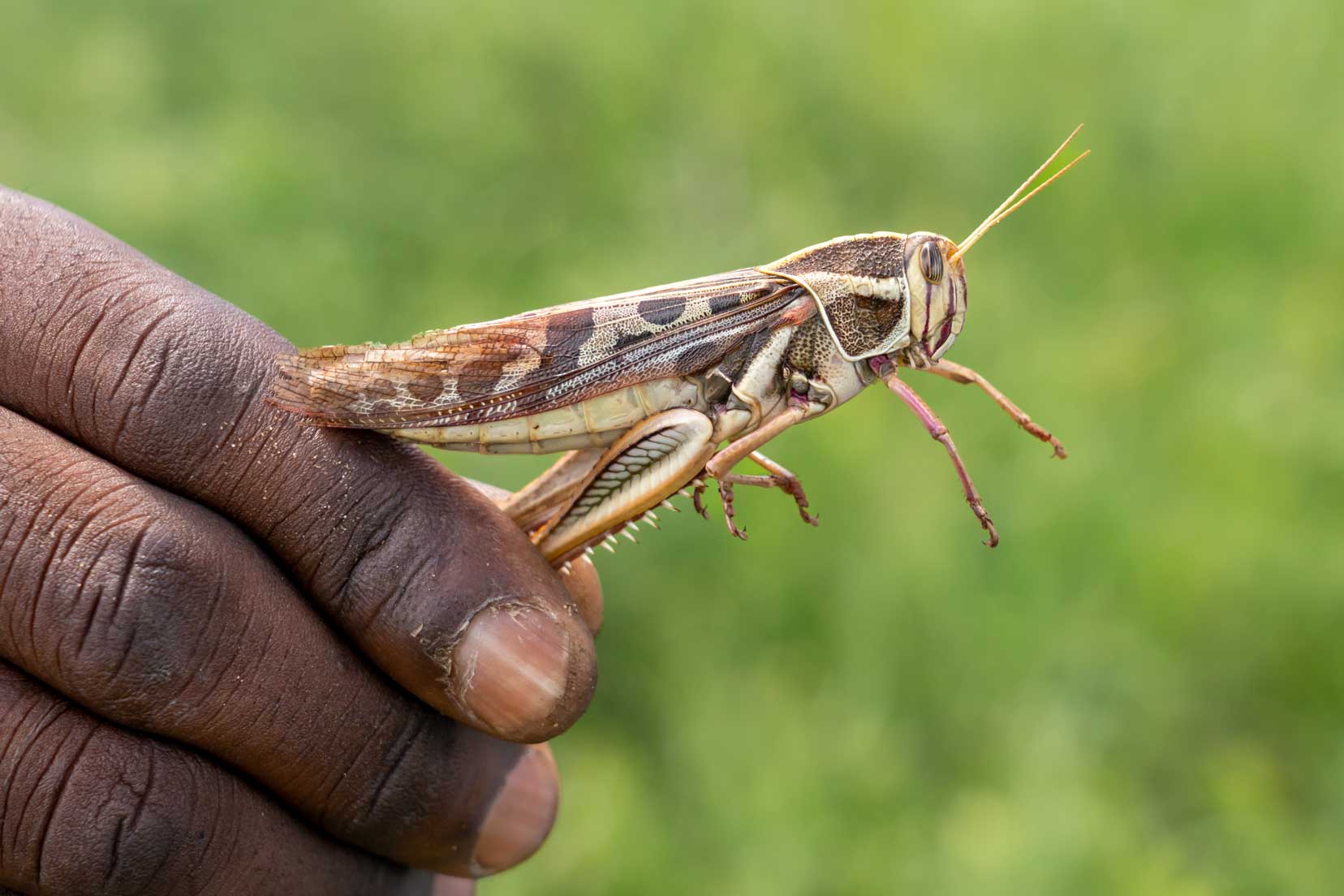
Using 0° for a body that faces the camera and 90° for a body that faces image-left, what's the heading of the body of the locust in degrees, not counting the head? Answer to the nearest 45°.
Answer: approximately 270°
